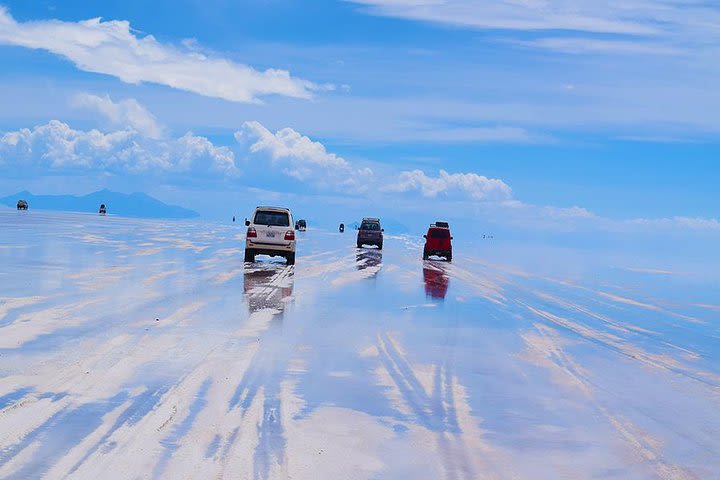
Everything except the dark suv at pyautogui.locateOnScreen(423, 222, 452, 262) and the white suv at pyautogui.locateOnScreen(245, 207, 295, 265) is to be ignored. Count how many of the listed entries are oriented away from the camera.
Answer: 2

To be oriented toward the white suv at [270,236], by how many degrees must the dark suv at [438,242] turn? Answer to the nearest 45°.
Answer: approximately 135° to its left

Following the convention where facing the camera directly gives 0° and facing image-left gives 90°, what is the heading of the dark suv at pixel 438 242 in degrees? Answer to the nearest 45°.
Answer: approximately 180°

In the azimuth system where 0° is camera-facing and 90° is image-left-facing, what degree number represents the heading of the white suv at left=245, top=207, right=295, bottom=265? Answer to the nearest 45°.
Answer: approximately 180°

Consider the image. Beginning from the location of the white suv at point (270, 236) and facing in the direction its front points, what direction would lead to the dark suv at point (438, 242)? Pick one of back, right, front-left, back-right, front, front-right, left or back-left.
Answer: front-right
